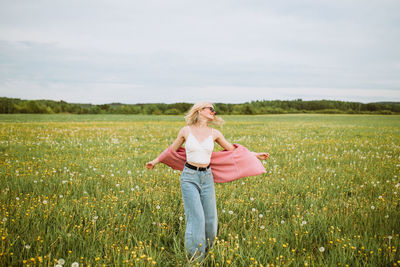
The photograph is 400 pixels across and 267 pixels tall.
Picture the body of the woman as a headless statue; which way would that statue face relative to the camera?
toward the camera
